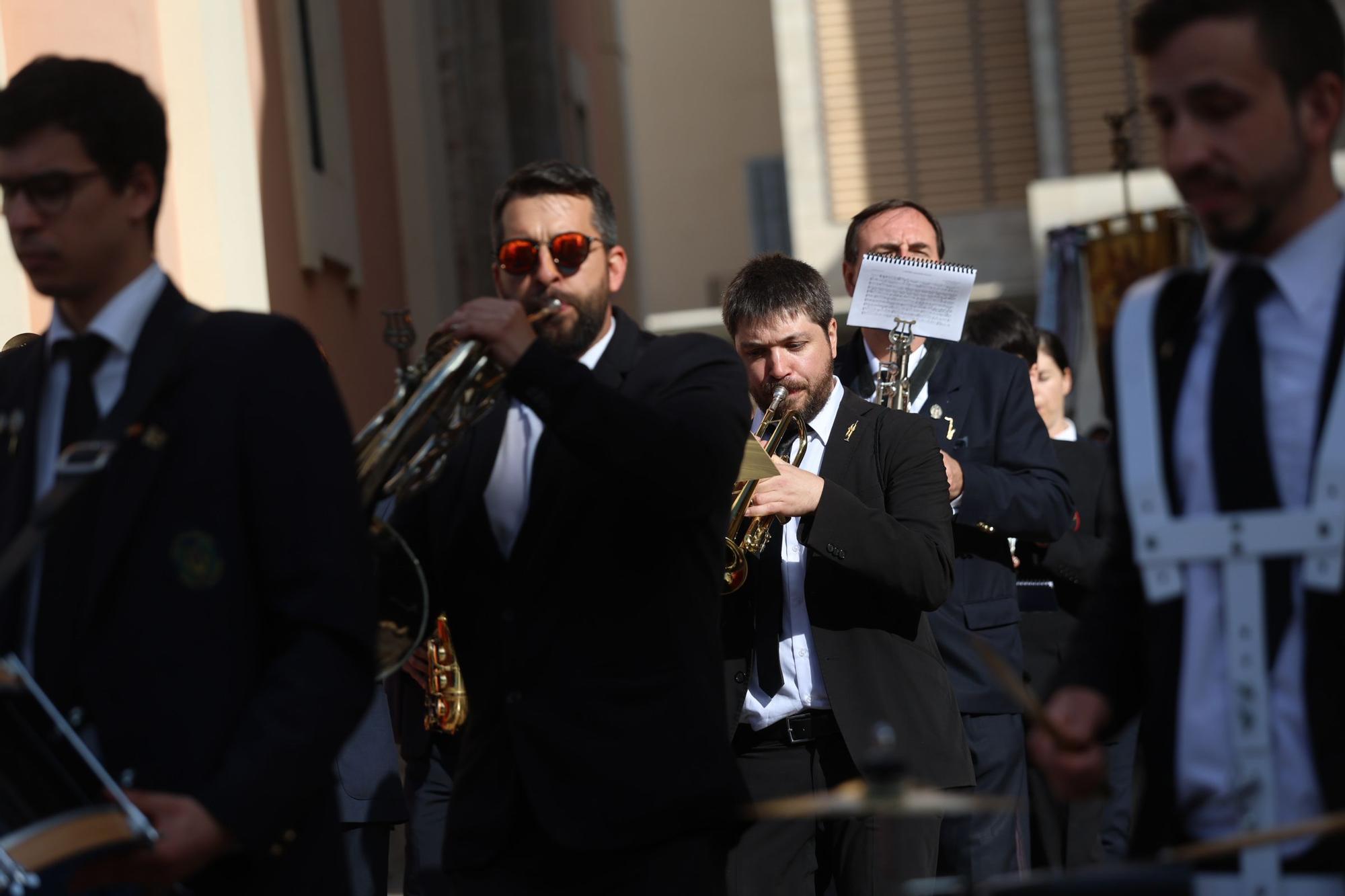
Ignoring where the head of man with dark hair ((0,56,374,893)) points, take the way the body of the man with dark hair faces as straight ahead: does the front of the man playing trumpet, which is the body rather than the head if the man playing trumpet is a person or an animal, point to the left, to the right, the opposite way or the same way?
the same way

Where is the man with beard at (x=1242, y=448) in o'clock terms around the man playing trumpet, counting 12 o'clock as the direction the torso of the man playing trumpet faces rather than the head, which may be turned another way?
The man with beard is roughly at 10 o'clock from the man playing trumpet.

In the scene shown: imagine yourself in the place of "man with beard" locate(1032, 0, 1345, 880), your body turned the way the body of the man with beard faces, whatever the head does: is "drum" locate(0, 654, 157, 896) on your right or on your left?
on your right

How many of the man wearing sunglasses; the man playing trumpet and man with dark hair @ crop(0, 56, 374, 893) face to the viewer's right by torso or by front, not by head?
0

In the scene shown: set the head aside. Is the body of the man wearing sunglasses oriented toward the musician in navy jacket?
no

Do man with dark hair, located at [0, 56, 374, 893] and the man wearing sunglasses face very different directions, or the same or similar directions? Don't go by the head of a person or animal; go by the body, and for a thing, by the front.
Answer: same or similar directions

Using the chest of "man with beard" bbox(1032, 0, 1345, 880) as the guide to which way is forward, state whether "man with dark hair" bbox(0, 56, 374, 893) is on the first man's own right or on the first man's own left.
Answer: on the first man's own right

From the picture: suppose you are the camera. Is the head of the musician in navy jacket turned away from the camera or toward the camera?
toward the camera

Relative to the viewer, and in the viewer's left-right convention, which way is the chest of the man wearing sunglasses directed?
facing the viewer and to the left of the viewer

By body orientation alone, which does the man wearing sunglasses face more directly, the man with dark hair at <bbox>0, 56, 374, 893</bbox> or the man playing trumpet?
the man with dark hair

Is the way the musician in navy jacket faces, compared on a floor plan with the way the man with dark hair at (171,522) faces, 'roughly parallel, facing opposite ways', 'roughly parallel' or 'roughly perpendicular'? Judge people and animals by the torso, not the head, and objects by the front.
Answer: roughly parallel

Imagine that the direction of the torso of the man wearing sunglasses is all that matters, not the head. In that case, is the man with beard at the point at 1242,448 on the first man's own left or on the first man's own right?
on the first man's own left

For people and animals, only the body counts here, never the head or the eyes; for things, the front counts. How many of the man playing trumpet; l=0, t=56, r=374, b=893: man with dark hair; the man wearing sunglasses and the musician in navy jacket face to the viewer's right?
0

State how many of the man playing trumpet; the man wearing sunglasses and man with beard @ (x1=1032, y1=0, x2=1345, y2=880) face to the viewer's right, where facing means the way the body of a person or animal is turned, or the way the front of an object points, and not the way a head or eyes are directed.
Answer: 0

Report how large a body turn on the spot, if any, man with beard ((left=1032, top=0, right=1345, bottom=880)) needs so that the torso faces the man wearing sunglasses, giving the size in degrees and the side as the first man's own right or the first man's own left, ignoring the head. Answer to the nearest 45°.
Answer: approximately 135° to the first man's own right

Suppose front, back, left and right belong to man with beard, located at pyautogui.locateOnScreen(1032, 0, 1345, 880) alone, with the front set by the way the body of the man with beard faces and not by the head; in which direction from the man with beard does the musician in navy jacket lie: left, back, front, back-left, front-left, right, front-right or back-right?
back

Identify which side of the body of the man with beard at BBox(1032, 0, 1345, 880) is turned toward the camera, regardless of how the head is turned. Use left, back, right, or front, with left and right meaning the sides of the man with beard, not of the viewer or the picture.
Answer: front
